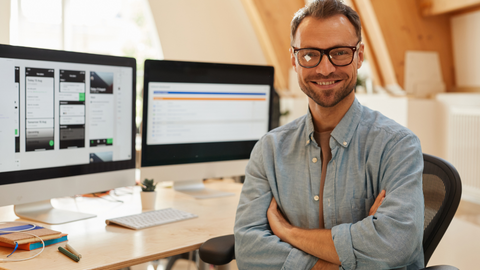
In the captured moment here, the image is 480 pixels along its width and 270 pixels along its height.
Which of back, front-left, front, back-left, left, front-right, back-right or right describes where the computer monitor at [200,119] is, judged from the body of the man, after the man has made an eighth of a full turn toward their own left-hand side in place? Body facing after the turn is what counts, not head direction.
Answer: back

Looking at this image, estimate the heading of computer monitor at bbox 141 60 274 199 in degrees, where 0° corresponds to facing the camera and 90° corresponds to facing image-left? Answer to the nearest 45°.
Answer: approximately 315°

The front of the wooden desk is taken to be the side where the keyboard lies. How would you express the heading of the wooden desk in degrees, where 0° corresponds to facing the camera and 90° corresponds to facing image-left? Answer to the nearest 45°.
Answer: approximately 315°

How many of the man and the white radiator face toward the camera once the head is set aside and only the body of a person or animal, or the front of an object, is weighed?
2

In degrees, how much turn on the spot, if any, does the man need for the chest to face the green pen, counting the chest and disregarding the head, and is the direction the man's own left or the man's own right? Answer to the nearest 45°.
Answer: approximately 90° to the man's own right

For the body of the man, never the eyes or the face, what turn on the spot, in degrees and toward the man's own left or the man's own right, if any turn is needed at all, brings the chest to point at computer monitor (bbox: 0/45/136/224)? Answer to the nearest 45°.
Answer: approximately 90° to the man's own right

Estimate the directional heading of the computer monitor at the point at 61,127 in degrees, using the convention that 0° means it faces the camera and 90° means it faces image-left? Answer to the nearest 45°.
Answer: approximately 315°
